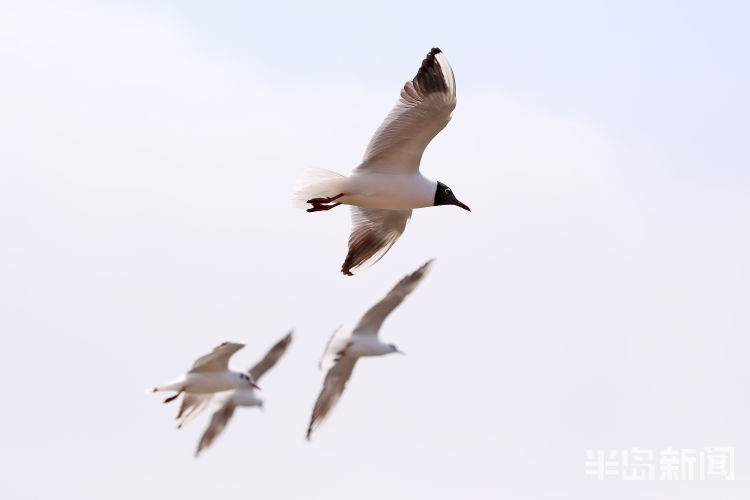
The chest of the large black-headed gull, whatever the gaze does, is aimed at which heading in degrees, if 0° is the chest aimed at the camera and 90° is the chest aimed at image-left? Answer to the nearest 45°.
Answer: approximately 270°

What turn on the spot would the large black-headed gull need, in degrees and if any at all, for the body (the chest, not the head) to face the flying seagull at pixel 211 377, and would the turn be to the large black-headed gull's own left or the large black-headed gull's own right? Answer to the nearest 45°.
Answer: approximately 135° to the large black-headed gull's own left

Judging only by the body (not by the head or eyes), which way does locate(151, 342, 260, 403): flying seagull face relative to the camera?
to the viewer's right

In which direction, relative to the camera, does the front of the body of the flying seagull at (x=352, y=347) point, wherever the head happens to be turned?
to the viewer's right
